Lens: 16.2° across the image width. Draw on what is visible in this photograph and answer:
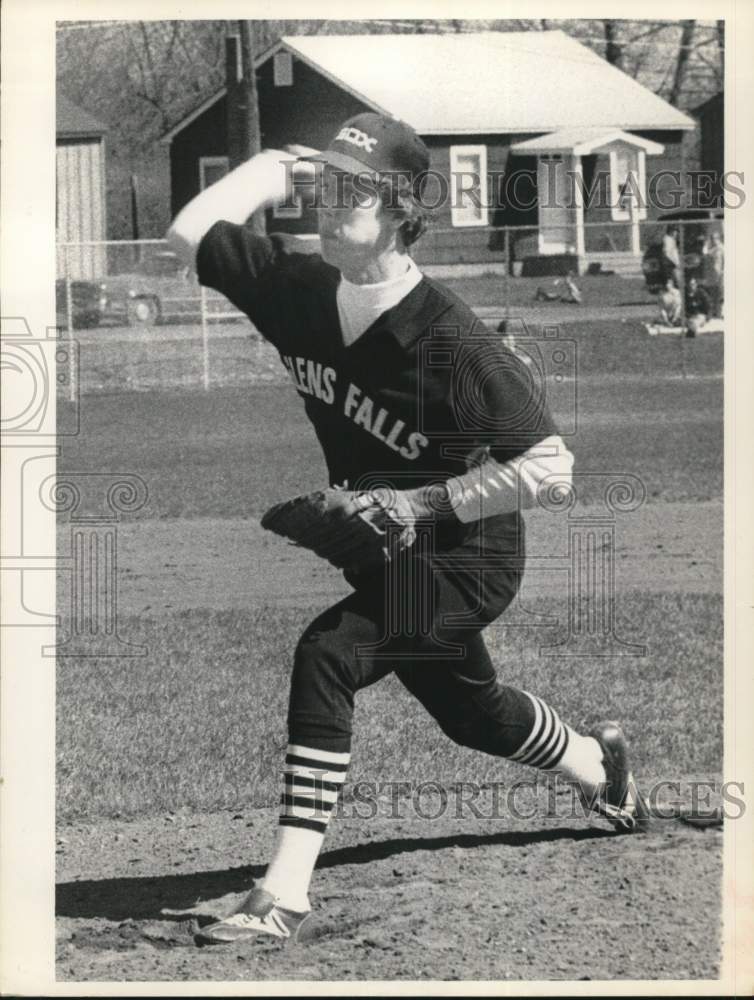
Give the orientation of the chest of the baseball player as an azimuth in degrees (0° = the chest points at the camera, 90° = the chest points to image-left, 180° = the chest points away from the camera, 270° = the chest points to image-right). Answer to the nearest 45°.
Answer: approximately 45°

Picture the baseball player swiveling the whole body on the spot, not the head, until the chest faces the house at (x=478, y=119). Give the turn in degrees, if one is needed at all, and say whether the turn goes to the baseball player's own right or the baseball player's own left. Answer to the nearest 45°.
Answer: approximately 135° to the baseball player's own right

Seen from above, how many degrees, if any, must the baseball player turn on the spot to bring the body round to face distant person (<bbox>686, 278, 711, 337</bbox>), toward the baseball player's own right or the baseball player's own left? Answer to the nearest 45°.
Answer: approximately 135° to the baseball player's own right

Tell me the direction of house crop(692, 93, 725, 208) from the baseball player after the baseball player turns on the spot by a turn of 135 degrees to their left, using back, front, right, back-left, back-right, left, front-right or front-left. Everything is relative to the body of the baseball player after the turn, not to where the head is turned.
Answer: front-left

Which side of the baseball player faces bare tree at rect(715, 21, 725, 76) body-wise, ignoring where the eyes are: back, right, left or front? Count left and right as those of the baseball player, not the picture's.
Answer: back

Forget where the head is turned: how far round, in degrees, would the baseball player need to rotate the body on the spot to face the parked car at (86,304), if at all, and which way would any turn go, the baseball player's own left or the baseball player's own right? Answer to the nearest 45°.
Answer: approximately 135° to the baseball player's own right

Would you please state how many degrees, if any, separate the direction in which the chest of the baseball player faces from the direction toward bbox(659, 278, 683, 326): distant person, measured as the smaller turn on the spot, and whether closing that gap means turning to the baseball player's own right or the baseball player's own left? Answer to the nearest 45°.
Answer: approximately 135° to the baseball player's own right

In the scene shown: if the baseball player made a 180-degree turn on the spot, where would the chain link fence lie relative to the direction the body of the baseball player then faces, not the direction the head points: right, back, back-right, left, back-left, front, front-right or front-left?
front-left
